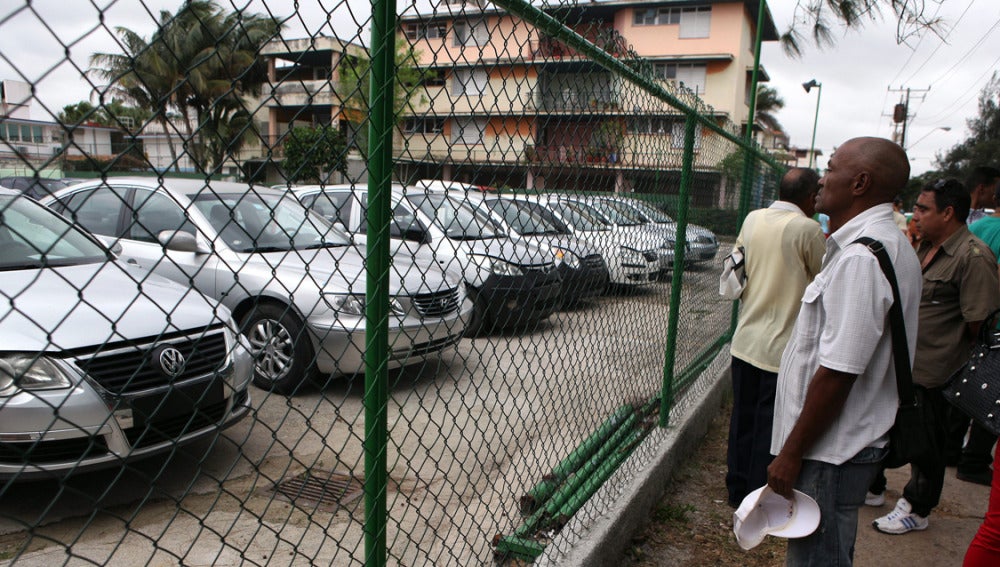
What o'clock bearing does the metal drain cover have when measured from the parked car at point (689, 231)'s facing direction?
The metal drain cover is roughly at 3 o'clock from the parked car.

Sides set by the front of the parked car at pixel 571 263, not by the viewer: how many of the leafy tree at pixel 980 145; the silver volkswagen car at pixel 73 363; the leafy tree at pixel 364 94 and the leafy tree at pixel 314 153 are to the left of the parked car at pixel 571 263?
1

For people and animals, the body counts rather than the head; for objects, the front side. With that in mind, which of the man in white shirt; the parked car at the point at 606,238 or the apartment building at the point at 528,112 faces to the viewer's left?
the man in white shirt

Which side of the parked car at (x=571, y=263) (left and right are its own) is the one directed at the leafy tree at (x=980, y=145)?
left

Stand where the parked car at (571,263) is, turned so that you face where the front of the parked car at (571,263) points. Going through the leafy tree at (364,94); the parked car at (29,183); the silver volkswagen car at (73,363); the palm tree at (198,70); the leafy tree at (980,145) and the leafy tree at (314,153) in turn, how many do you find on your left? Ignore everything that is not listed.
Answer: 1

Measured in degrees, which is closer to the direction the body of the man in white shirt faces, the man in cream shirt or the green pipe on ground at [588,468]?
the green pipe on ground

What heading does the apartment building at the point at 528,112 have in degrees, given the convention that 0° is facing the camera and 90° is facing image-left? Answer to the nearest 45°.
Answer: approximately 0°

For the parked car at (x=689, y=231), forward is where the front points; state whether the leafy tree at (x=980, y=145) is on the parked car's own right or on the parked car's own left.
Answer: on the parked car's own left

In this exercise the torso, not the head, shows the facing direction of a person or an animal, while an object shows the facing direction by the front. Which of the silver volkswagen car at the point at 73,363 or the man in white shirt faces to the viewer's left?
the man in white shirt

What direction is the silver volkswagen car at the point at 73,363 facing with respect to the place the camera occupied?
facing the viewer and to the right of the viewer

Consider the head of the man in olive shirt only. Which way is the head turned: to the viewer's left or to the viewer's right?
to the viewer's left

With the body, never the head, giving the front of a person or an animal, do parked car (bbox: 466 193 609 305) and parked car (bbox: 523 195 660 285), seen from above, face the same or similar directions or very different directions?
same or similar directions

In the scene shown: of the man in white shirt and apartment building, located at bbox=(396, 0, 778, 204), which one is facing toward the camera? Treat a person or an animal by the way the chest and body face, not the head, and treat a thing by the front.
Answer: the apartment building
